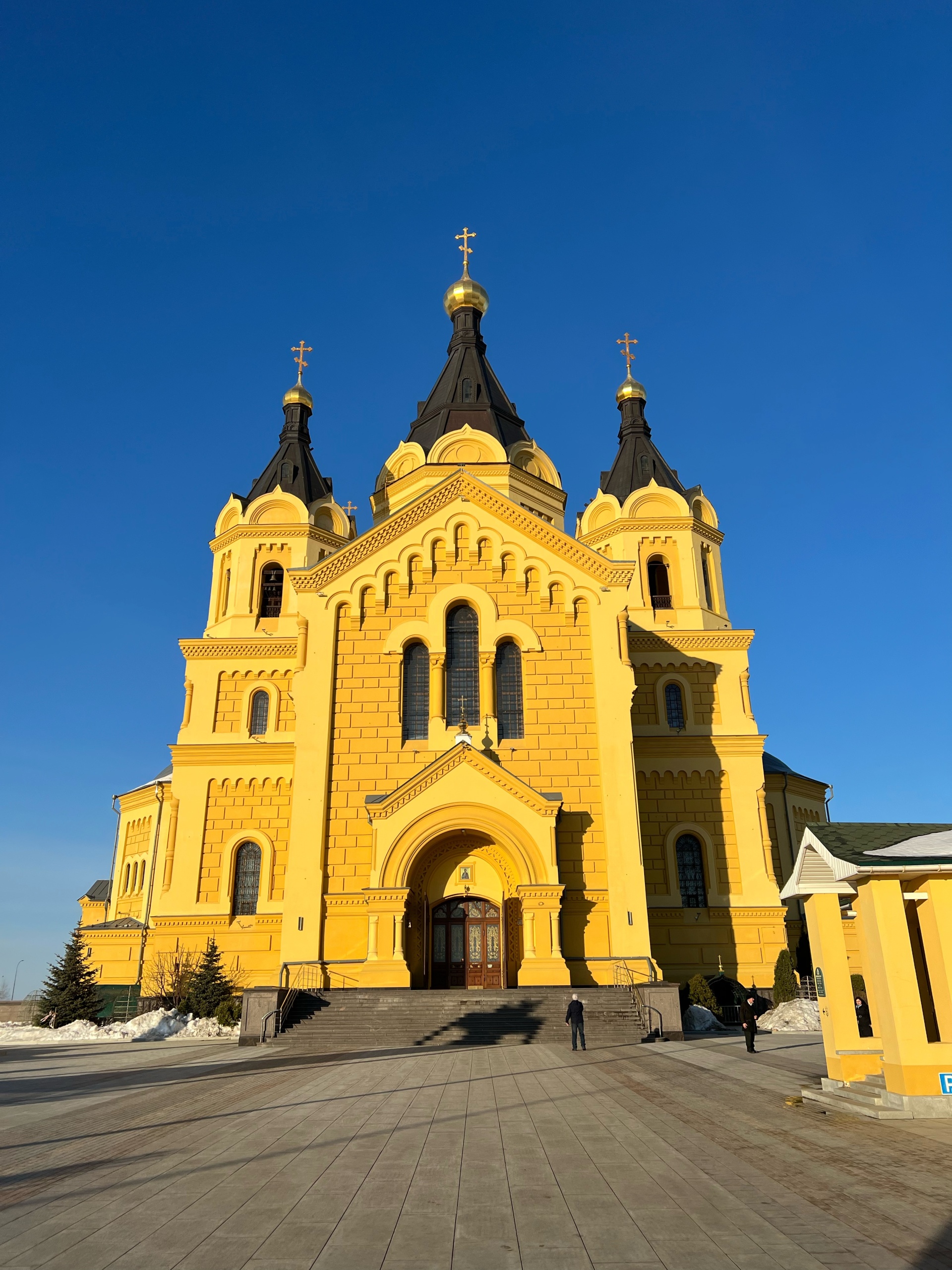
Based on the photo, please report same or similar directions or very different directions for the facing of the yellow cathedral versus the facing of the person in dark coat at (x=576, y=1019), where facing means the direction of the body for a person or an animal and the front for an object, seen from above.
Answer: very different directions

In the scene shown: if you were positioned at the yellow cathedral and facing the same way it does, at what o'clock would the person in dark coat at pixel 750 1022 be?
The person in dark coat is roughly at 11 o'clock from the yellow cathedral.

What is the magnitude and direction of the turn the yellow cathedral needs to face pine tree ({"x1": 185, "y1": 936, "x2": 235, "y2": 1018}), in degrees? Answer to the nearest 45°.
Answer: approximately 90° to its right

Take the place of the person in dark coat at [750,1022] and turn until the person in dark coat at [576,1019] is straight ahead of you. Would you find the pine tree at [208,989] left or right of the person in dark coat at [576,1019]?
right

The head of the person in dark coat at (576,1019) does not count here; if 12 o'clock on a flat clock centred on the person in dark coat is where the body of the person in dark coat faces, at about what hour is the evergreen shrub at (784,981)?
The evergreen shrub is roughly at 1 o'clock from the person in dark coat.

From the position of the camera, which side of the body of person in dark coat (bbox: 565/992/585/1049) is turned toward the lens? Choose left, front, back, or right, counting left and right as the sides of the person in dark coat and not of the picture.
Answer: back

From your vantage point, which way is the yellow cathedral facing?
toward the camera

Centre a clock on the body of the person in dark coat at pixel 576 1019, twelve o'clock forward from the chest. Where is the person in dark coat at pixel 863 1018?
the person in dark coat at pixel 863 1018 is roughly at 2 o'clock from the person in dark coat at pixel 576 1019.

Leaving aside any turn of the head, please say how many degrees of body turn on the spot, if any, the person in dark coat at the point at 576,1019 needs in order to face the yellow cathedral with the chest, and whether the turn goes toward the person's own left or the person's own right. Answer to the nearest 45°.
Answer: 0° — they already face it

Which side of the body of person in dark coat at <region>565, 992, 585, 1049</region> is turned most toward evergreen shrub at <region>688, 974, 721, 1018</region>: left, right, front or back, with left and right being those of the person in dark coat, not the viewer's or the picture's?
front

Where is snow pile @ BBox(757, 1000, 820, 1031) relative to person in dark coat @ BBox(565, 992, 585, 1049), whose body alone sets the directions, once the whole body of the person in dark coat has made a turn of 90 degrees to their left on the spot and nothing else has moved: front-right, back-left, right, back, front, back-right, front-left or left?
back-right

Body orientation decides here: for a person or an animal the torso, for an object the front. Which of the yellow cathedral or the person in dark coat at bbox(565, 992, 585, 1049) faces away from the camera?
the person in dark coat

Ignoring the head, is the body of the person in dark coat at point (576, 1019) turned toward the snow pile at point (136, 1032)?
no

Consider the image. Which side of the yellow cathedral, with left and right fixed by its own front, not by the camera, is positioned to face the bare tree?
right

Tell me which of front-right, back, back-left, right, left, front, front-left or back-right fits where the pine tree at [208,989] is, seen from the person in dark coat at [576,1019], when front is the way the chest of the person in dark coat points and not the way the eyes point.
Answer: front-left

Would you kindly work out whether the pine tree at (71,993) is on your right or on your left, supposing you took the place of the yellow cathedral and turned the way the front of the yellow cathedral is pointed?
on your right
